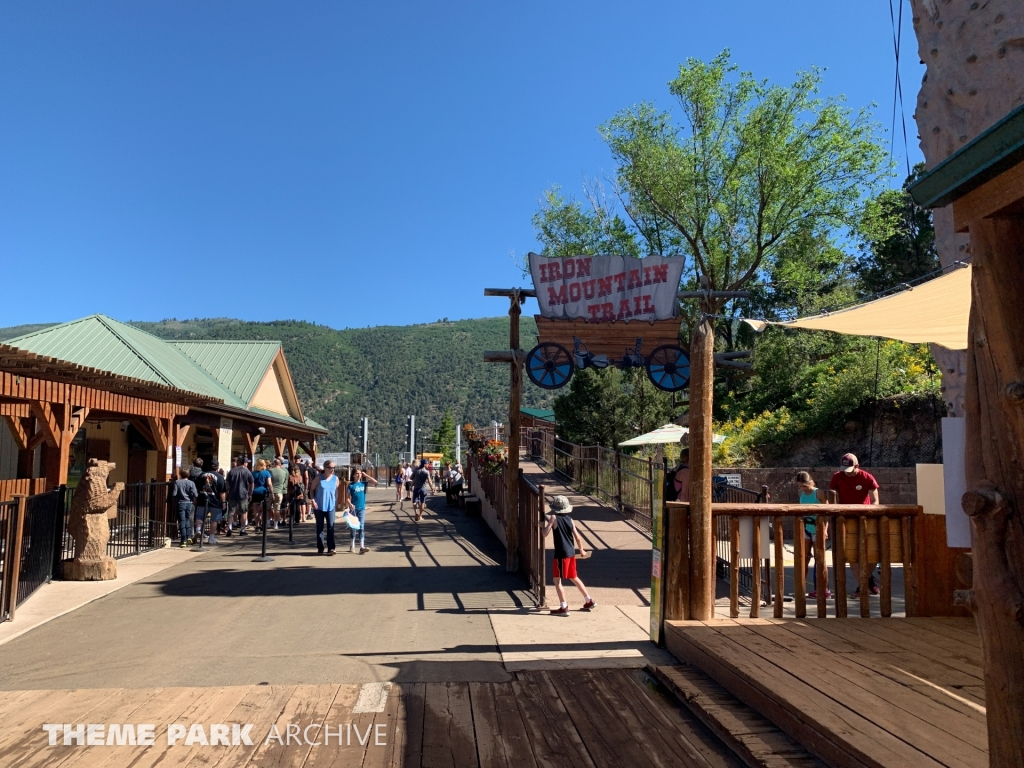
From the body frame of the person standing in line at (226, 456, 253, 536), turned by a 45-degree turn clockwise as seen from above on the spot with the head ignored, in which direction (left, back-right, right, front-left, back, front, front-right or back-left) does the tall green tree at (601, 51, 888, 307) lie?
front-right

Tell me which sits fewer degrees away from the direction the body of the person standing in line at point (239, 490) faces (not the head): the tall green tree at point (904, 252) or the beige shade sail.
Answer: the tall green tree

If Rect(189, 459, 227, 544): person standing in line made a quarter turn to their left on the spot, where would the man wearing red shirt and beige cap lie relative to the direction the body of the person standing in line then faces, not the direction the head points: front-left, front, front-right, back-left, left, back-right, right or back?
back-left

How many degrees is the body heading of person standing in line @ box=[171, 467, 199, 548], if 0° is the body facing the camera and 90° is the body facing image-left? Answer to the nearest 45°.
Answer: approximately 180°

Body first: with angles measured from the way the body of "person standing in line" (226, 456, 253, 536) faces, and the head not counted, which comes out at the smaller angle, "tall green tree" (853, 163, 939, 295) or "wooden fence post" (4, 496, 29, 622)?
the tall green tree

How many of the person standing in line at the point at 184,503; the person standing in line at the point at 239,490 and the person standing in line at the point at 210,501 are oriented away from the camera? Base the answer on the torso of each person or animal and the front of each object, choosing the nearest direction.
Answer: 3

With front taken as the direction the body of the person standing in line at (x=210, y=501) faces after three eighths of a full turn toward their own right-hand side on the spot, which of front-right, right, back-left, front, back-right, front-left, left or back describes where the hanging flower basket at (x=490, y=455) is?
front-left

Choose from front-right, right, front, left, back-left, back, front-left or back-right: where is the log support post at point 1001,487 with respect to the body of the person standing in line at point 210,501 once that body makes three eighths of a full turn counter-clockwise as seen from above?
front-left

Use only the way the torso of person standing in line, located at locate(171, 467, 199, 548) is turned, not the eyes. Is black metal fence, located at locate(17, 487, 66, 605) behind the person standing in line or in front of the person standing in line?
behind

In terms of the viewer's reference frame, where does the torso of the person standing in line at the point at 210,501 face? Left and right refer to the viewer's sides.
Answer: facing away from the viewer

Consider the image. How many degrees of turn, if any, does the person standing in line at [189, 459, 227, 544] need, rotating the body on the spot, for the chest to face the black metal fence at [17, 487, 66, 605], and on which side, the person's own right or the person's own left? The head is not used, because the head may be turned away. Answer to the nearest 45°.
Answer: approximately 180°

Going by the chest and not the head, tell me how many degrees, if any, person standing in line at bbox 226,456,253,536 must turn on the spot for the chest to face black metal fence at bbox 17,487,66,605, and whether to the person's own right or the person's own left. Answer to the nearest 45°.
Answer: approximately 180°

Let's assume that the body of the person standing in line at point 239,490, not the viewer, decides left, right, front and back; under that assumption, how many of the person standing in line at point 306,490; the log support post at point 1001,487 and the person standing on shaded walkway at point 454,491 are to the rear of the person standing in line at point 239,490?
1

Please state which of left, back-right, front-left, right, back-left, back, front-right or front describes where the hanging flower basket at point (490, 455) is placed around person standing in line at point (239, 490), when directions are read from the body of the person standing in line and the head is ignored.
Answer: right

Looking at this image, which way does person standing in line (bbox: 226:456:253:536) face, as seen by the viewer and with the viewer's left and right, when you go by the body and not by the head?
facing away from the viewer

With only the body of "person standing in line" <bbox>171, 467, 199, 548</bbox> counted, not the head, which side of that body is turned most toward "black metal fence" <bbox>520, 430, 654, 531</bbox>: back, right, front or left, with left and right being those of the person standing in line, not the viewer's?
right
